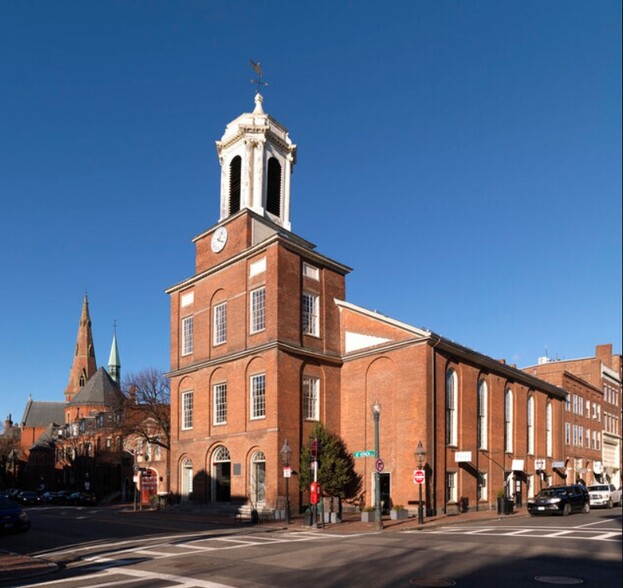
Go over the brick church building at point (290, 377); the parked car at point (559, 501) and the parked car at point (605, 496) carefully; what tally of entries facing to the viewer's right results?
0

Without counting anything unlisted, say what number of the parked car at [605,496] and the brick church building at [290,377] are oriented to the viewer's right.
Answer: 0

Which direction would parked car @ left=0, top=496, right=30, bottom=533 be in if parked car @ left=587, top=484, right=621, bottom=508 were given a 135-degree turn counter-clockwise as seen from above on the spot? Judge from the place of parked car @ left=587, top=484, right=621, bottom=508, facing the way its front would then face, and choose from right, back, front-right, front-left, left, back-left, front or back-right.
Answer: back-right

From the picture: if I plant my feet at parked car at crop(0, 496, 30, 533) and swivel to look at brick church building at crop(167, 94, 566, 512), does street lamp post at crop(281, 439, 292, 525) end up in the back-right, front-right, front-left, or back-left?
front-right

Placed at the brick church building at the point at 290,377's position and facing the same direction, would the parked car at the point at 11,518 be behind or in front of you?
in front

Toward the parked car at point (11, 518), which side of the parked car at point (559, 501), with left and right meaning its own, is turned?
front

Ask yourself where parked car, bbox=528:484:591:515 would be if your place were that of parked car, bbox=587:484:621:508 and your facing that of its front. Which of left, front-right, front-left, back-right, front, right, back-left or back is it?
front-left

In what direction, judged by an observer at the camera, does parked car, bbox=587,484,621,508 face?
facing the viewer and to the left of the viewer

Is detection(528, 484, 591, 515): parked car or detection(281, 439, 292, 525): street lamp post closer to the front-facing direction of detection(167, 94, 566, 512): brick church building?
the street lamp post

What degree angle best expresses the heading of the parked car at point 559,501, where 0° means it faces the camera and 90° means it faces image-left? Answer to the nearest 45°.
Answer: approximately 45°
